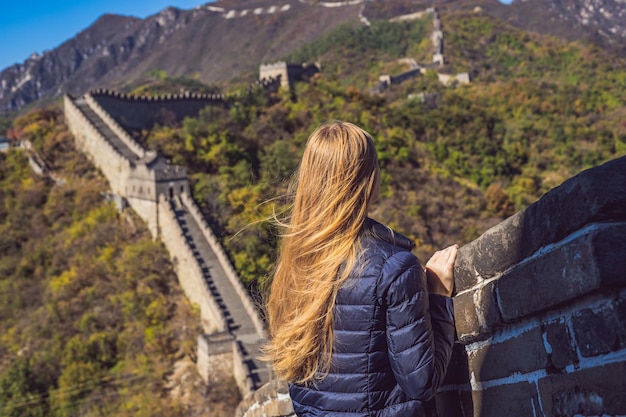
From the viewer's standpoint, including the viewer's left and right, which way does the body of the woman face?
facing away from the viewer and to the right of the viewer

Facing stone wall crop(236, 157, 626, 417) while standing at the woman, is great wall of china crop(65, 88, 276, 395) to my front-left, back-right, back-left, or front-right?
back-left

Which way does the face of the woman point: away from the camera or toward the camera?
away from the camera

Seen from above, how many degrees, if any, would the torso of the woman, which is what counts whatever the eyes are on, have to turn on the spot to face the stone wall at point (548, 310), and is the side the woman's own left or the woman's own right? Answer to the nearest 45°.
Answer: approximately 45° to the woman's own right

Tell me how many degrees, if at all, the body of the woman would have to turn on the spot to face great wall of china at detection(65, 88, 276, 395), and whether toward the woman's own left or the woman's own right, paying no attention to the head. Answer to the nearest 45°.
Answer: approximately 45° to the woman's own left
